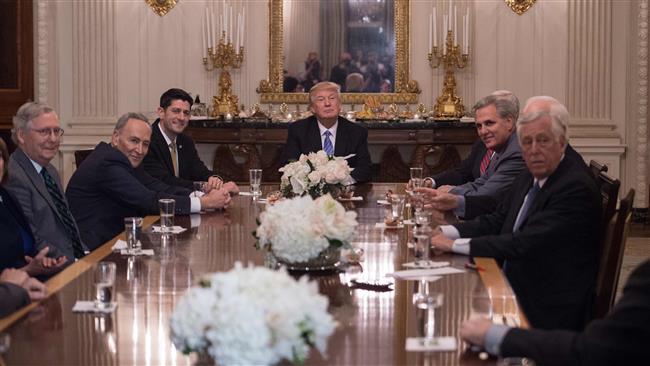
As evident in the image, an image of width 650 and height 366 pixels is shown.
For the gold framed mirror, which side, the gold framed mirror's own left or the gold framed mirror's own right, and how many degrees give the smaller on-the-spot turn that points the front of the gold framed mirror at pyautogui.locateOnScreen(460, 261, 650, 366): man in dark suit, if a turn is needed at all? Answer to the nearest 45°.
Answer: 0° — it already faces them

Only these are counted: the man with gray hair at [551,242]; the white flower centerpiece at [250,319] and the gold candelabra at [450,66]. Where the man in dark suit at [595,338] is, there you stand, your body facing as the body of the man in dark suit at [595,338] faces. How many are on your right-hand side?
2

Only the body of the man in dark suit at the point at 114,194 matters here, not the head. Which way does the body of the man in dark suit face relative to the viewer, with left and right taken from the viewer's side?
facing to the right of the viewer

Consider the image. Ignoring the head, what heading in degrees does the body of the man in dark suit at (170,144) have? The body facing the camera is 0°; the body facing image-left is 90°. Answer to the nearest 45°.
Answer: approximately 315°

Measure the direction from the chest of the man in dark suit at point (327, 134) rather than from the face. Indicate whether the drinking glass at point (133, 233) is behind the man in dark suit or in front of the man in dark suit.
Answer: in front

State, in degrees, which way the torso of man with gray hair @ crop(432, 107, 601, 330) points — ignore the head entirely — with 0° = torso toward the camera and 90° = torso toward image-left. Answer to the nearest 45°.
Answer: approximately 45°

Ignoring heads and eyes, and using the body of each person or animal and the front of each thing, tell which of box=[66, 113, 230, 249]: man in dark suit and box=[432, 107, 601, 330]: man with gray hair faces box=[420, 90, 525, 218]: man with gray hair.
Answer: the man in dark suit

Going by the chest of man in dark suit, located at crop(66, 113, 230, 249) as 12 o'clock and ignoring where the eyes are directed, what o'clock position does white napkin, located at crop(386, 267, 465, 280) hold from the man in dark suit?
The white napkin is roughly at 2 o'clock from the man in dark suit.

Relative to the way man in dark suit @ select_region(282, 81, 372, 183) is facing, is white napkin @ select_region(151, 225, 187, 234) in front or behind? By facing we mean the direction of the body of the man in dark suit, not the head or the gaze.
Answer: in front

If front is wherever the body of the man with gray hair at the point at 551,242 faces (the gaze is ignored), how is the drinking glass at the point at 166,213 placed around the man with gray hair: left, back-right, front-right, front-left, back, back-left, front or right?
front-right

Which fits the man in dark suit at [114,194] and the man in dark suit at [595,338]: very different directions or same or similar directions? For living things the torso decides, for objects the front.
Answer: very different directions

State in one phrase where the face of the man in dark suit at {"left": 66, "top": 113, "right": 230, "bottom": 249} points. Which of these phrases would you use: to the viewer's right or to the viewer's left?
to the viewer's right

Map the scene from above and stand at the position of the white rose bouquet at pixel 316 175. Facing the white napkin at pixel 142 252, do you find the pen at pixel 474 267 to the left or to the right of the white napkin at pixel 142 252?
left
